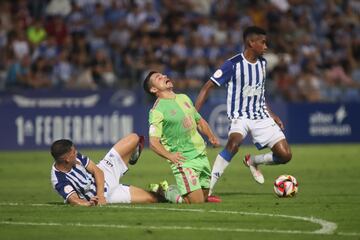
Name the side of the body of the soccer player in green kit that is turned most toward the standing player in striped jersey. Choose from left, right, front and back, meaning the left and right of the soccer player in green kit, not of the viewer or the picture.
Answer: left

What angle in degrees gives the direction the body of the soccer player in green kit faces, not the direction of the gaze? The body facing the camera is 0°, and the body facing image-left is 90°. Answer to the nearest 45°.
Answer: approximately 315°
